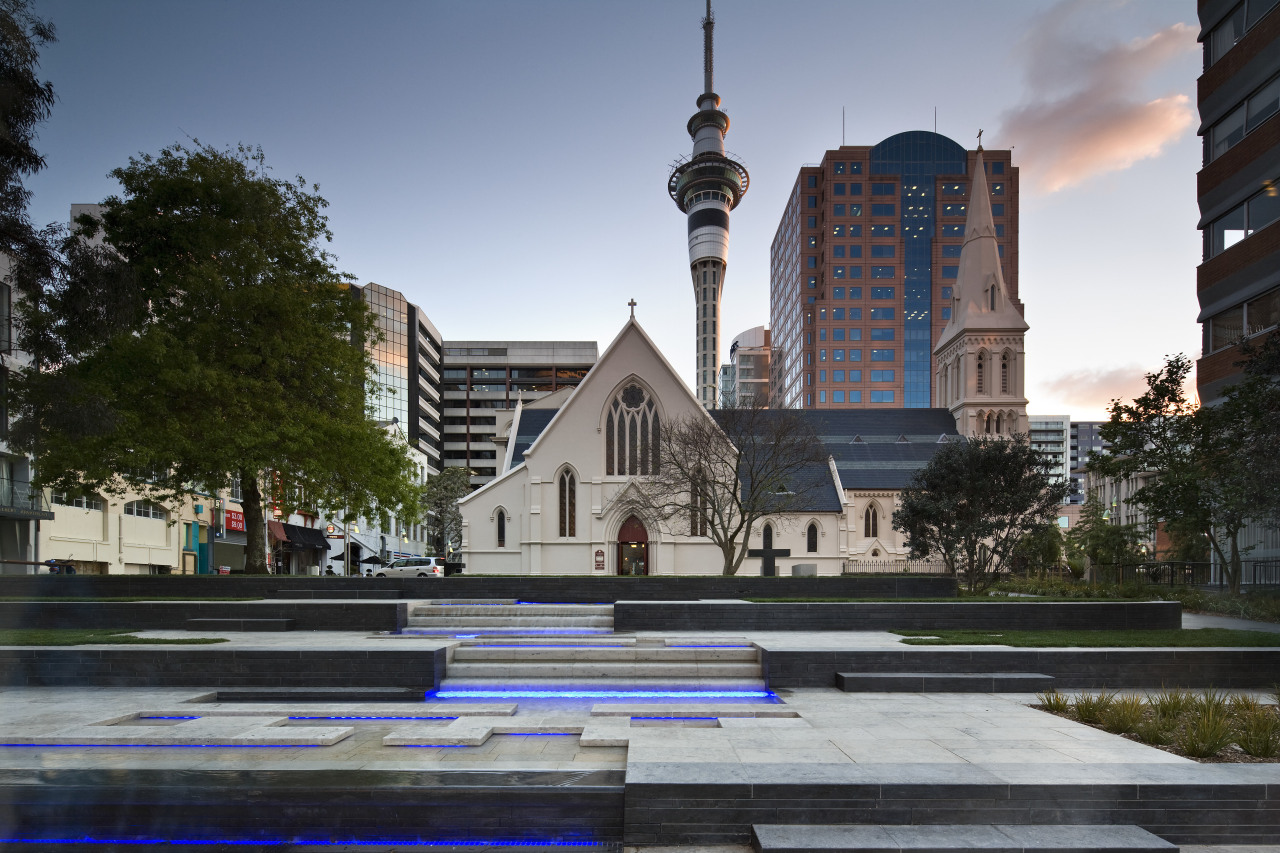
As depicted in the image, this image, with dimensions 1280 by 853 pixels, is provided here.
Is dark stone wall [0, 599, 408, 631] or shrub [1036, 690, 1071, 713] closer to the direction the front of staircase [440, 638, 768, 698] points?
the shrub

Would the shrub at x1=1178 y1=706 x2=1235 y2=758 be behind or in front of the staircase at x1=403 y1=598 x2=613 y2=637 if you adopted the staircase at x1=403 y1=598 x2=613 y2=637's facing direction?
in front

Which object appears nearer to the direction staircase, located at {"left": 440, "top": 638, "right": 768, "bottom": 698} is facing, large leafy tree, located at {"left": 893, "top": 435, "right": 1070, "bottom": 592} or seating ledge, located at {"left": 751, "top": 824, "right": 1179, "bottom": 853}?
the seating ledge

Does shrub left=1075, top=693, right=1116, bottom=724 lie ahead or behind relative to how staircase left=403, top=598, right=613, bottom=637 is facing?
ahead

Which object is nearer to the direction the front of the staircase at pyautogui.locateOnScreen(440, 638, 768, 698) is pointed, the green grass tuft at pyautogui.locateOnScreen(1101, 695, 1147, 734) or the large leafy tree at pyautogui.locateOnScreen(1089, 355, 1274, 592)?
the green grass tuft

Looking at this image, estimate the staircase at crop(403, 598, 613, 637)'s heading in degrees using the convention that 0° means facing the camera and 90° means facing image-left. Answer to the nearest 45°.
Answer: approximately 0°

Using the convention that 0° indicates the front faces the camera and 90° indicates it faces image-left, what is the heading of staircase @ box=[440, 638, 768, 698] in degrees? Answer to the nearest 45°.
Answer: approximately 0°

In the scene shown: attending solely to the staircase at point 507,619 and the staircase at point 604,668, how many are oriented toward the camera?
2
